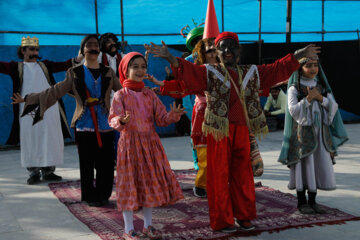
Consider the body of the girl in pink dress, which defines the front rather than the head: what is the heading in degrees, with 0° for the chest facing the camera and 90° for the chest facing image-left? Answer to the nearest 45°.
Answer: approximately 315°

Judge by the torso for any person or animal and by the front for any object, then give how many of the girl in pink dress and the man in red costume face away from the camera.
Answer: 0

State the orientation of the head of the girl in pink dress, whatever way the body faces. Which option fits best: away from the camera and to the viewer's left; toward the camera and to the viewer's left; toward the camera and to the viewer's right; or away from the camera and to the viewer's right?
toward the camera and to the viewer's right
